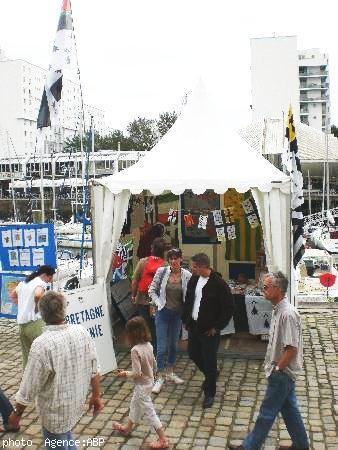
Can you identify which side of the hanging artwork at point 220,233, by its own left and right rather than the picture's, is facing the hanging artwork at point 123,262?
right

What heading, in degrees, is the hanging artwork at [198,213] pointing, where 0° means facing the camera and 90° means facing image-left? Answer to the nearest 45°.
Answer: approximately 0°

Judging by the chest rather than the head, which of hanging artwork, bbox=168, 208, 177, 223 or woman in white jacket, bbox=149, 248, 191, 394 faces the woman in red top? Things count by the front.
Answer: the hanging artwork

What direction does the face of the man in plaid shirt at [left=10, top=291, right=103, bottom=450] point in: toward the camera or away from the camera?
away from the camera

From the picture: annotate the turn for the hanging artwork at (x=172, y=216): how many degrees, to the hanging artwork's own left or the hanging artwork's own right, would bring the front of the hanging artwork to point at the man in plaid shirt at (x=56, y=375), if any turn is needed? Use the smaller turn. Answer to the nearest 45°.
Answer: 0° — it already faces them
